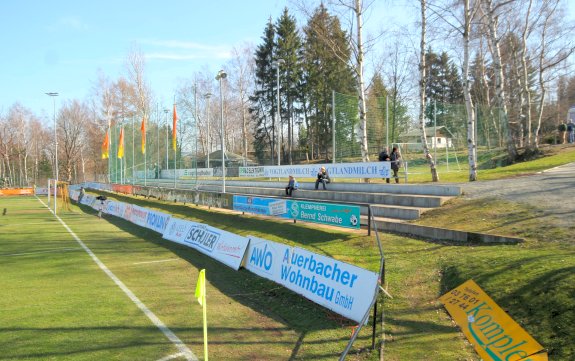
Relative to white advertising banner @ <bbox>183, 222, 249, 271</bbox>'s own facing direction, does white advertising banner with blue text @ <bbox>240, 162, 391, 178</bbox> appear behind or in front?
behind

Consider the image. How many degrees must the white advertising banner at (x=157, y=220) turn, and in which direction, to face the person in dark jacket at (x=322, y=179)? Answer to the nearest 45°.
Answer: approximately 135° to its left

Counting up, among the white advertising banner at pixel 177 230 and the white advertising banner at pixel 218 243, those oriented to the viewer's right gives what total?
0

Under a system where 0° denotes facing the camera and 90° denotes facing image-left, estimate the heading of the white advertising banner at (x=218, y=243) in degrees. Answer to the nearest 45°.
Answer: approximately 45°

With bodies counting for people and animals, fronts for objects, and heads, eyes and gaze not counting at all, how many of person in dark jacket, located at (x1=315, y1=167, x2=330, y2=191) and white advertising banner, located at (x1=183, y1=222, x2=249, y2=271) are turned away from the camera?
0

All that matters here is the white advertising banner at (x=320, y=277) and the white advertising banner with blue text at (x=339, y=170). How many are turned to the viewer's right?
0

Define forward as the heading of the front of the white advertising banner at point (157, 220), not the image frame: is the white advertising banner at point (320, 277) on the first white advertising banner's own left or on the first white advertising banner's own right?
on the first white advertising banner's own left

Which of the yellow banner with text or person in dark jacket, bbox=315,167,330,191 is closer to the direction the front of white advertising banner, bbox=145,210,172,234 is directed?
the yellow banner with text

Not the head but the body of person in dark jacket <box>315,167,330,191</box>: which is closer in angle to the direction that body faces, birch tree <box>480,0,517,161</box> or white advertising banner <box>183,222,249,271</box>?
the white advertising banner
